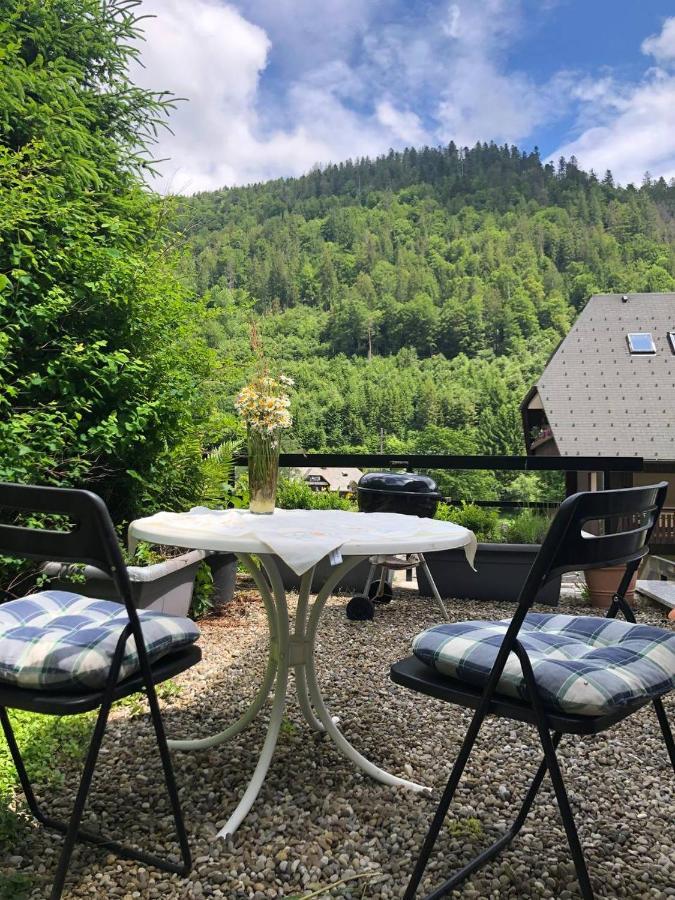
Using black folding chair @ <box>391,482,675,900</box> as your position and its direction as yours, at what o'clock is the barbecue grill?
The barbecue grill is roughly at 1 o'clock from the black folding chair.

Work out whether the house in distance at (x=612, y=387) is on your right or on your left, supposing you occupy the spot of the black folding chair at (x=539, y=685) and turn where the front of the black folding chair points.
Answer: on your right

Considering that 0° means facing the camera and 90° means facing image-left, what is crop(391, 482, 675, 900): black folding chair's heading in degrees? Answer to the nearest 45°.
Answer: approximately 135°

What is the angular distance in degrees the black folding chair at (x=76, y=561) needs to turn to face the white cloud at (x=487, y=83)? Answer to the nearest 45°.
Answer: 0° — it already faces it

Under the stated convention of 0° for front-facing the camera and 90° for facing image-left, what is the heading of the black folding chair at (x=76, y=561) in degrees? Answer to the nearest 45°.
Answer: approximately 225°

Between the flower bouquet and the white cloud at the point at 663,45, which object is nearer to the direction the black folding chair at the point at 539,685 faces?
the flower bouquet

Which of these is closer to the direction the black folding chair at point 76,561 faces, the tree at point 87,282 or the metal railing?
the metal railing

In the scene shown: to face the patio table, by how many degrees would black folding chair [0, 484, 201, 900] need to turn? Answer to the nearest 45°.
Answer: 0° — it already faces it

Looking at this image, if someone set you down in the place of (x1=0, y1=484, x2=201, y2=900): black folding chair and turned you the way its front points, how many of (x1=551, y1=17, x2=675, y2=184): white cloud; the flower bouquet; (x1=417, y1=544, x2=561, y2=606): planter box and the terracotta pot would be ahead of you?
4

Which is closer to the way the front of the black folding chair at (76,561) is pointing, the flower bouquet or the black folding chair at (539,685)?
the flower bouquet

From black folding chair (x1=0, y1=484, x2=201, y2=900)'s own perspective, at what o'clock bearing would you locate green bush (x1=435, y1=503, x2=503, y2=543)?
The green bush is roughly at 12 o'clock from the black folding chair.
